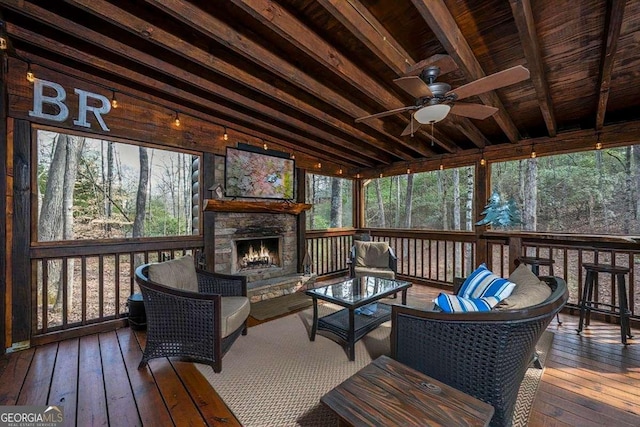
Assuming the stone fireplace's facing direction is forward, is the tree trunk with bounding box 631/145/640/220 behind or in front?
in front

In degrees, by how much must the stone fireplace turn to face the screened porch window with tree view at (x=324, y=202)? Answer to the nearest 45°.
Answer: approximately 90° to its left

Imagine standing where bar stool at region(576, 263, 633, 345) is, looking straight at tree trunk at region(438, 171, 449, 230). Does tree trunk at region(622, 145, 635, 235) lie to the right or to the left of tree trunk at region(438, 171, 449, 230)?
right

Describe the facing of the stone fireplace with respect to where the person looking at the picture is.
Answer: facing the viewer and to the right of the viewer

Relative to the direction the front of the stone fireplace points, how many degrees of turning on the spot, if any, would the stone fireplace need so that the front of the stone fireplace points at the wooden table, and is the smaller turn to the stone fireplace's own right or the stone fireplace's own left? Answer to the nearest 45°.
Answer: approximately 45° to the stone fireplace's own right

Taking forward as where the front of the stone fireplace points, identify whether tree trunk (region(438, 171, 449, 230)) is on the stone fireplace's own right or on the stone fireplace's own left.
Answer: on the stone fireplace's own left

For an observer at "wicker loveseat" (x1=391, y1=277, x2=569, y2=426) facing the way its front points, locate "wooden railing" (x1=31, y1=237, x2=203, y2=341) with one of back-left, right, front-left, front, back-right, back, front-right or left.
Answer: front-left

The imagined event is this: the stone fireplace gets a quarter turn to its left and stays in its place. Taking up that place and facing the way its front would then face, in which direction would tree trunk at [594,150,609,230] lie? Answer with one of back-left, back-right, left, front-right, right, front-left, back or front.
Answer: front-right

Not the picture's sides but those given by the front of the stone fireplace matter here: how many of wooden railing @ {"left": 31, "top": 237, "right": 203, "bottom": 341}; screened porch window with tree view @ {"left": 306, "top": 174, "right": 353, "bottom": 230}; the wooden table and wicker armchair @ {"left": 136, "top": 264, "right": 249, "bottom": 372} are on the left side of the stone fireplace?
1

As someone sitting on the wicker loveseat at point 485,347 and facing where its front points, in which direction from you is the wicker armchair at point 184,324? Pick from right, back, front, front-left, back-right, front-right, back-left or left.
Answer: front-left

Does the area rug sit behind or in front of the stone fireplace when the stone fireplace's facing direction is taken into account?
in front

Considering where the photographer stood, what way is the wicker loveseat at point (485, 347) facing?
facing away from the viewer and to the left of the viewer

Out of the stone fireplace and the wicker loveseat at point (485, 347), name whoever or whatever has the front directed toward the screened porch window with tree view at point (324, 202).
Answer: the wicker loveseat

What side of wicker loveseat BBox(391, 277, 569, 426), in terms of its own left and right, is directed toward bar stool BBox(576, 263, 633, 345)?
right

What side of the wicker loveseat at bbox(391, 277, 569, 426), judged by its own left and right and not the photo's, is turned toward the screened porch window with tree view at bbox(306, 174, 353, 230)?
front

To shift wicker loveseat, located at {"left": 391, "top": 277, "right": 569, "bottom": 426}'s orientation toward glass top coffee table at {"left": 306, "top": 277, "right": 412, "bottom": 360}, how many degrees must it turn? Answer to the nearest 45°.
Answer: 0° — it already faces it

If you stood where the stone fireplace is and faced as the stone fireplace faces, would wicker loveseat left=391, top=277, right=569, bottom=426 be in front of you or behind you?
in front
